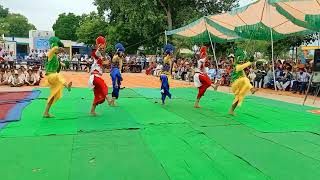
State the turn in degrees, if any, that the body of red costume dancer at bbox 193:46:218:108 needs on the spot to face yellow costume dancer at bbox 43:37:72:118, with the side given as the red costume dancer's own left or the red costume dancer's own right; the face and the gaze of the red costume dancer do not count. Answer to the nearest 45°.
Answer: approximately 135° to the red costume dancer's own right

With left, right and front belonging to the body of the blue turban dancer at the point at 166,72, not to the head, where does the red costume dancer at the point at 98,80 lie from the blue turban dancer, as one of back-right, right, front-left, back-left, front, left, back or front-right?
back-right

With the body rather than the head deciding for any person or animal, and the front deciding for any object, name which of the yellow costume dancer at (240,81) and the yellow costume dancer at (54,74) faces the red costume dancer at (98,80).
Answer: the yellow costume dancer at (54,74)

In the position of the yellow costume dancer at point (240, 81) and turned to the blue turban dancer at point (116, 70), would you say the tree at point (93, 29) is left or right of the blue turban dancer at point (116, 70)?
right

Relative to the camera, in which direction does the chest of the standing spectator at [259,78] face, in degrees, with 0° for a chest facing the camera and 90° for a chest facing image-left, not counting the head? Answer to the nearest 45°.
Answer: approximately 45°

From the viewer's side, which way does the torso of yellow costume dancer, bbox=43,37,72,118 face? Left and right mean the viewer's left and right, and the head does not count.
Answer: facing to the right of the viewer

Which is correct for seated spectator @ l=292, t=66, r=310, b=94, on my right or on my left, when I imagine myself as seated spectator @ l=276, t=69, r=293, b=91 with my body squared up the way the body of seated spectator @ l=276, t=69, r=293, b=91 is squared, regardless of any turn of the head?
on my left

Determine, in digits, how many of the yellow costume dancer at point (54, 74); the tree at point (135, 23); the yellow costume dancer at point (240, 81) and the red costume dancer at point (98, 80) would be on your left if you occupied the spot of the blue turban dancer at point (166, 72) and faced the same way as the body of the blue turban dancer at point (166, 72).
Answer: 1

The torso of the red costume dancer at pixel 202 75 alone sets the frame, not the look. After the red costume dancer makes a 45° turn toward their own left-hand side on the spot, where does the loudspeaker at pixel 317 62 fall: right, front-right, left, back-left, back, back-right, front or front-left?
front

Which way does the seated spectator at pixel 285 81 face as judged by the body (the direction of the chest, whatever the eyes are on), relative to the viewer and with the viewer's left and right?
facing the viewer and to the left of the viewer
